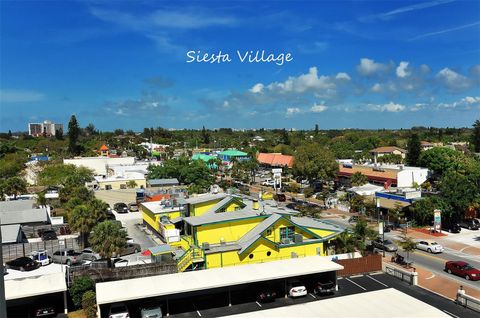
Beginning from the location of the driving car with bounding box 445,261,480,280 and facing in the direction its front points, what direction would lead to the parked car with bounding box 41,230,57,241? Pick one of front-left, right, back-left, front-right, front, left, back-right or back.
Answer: back-right

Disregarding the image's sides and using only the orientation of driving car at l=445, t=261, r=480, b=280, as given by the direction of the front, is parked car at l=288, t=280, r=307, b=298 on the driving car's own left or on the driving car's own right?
on the driving car's own right

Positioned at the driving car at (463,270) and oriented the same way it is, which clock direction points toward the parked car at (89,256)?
the parked car at (89,256) is roughly at 4 o'clock from the driving car at (463,270).

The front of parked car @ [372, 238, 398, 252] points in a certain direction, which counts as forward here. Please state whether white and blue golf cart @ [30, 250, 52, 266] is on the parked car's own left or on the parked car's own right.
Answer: on the parked car's own right

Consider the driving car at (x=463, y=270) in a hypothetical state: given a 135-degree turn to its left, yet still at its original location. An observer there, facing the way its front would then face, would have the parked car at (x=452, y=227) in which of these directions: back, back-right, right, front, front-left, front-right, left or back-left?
front

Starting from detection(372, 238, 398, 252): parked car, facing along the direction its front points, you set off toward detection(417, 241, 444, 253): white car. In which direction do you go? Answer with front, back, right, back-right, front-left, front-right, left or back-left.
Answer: front-left
